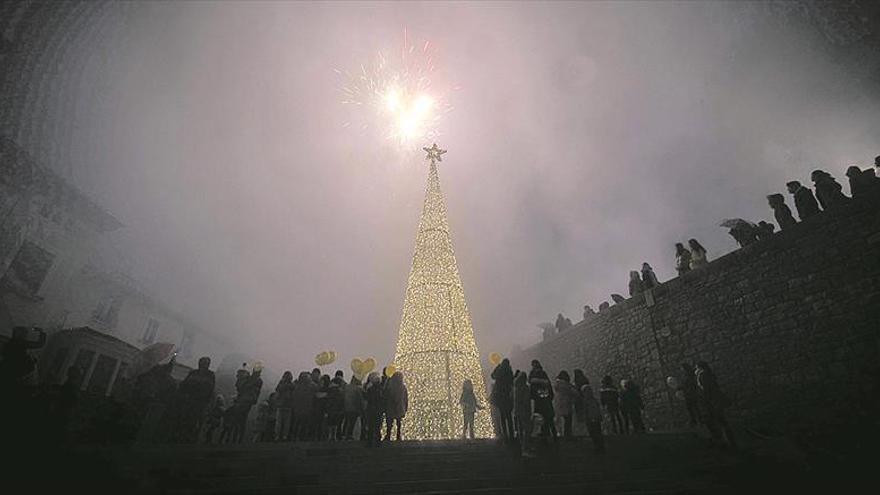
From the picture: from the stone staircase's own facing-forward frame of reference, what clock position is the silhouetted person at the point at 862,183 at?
The silhouetted person is roughly at 9 o'clock from the stone staircase.

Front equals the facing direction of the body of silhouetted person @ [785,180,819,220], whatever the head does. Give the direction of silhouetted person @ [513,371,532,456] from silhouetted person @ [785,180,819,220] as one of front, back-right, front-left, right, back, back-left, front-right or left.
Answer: front-left

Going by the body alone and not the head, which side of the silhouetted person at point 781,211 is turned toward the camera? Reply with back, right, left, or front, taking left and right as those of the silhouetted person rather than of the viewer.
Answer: left

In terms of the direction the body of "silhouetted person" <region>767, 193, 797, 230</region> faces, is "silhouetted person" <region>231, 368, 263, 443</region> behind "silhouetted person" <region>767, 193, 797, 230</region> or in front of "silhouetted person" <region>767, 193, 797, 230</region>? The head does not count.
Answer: in front

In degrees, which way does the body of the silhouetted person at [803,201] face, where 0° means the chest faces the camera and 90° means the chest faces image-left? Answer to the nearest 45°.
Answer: approximately 90°

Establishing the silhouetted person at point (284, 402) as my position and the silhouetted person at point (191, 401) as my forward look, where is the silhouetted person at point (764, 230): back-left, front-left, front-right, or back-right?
back-left

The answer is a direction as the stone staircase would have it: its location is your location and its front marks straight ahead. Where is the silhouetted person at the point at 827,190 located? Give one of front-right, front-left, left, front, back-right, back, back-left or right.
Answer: left

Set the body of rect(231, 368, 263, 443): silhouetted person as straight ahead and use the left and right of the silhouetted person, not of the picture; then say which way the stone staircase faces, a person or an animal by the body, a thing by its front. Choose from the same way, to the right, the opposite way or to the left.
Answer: the opposite way
